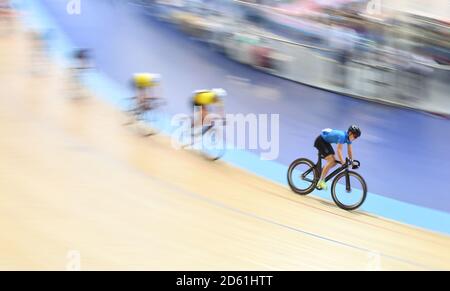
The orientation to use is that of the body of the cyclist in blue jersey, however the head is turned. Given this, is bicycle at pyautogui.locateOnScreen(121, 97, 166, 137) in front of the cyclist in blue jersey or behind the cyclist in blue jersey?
behind

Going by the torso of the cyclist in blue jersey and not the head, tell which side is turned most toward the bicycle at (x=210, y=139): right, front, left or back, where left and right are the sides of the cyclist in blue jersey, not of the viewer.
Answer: back

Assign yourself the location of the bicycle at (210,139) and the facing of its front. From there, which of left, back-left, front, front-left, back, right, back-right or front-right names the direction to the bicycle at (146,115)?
back

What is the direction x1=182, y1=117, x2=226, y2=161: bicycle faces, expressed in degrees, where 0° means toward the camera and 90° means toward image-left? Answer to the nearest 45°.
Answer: approximately 315°

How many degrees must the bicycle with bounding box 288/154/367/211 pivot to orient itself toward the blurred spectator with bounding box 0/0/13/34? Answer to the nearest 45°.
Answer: approximately 180°

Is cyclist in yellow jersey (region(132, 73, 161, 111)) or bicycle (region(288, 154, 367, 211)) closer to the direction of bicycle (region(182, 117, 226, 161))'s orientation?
the bicycle

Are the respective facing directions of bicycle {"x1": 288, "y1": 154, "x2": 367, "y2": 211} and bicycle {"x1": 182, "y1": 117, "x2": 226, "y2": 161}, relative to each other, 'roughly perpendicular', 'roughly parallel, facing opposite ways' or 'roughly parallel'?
roughly parallel

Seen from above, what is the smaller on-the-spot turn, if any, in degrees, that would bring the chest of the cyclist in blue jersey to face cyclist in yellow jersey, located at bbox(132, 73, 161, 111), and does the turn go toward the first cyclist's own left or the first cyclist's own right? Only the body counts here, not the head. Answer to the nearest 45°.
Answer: approximately 180°

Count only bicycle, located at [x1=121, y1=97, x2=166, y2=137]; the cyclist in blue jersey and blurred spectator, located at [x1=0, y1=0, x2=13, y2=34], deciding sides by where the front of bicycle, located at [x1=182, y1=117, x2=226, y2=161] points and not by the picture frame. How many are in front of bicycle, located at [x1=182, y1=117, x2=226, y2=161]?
1

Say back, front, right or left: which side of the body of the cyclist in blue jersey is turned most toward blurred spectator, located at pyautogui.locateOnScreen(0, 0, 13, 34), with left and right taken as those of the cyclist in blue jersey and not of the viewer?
back

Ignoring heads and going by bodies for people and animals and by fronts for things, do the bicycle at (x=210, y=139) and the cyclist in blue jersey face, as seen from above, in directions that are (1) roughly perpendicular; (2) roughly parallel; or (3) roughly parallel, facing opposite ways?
roughly parallel

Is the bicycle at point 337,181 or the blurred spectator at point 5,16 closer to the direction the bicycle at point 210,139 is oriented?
the bicycle

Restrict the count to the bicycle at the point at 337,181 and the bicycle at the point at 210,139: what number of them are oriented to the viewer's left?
0
